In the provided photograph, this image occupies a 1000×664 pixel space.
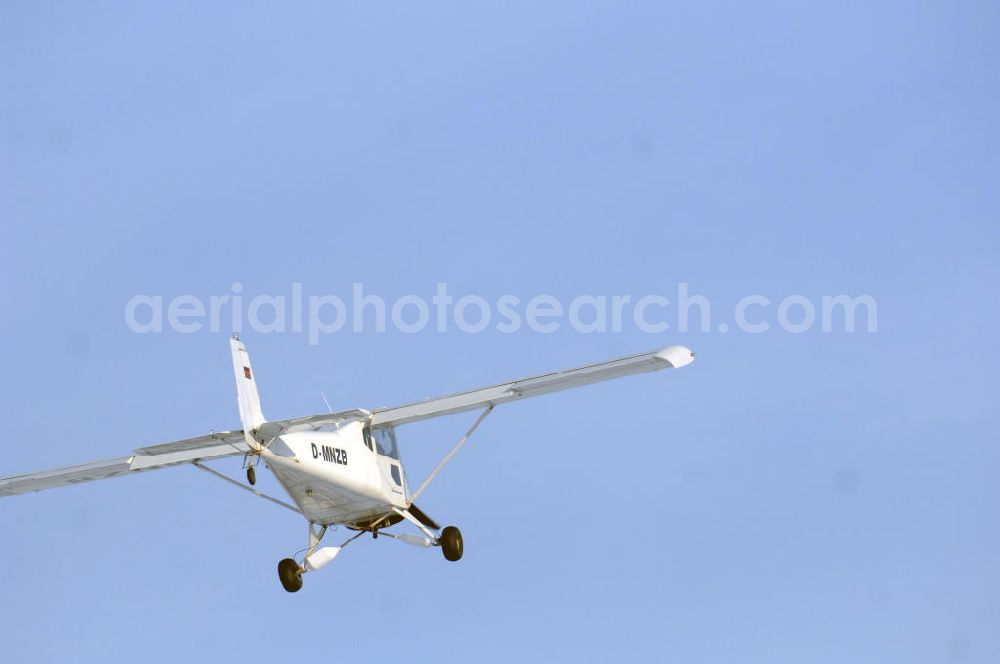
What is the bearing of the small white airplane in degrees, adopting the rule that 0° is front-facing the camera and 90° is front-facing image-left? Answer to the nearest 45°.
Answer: approximately 225°
